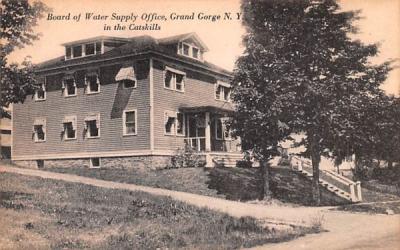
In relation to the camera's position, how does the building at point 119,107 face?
facing the viewer and to the right of the viewer
